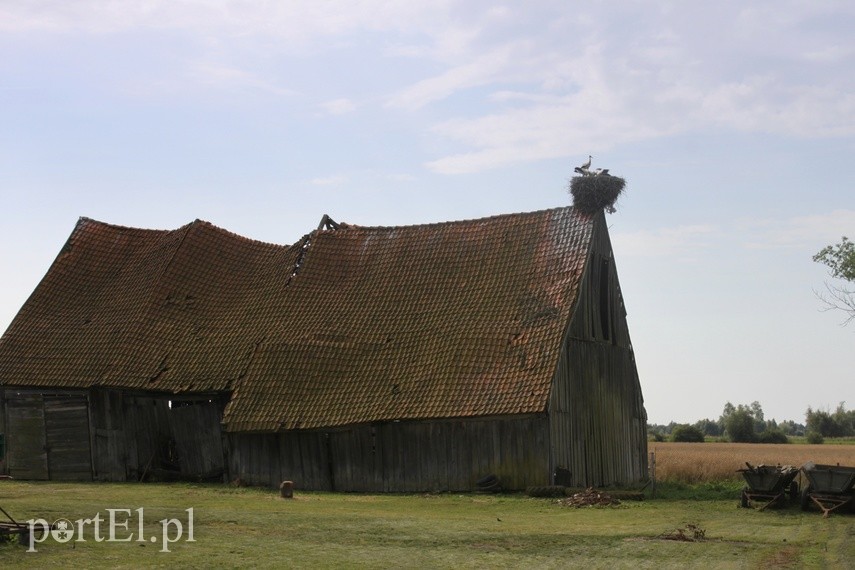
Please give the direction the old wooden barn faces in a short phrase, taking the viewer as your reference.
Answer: facing the viewer
